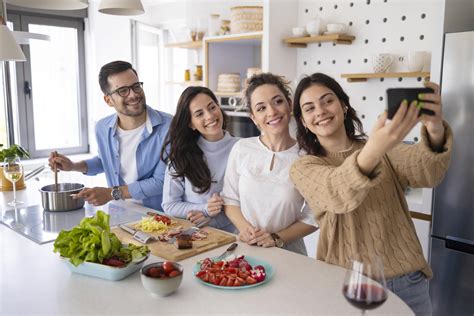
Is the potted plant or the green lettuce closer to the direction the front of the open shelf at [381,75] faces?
the green lettuce

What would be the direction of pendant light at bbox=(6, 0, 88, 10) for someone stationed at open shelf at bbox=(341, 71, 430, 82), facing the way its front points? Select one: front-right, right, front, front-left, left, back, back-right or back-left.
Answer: front-right

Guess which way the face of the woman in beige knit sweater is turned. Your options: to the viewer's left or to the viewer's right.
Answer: to the viewer's right

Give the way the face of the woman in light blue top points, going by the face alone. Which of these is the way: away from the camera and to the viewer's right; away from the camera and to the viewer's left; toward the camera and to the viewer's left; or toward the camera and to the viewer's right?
toward the camera and to the viewer's right

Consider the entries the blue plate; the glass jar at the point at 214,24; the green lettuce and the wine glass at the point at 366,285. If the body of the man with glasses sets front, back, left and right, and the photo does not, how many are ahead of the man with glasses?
3

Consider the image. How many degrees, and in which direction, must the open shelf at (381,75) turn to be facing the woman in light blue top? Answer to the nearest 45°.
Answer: approximately 45° to its right

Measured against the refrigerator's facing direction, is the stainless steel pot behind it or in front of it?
in front
